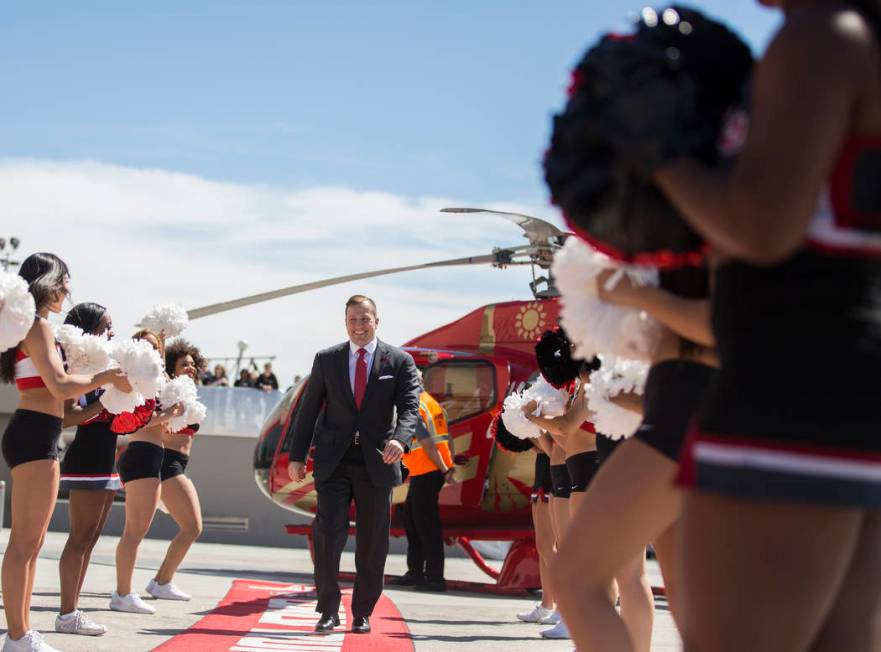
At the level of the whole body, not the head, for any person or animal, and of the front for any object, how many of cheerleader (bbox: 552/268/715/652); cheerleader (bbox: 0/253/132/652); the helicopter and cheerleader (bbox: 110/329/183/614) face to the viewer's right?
2

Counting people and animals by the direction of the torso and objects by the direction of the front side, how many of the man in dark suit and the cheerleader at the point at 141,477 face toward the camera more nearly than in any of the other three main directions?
1

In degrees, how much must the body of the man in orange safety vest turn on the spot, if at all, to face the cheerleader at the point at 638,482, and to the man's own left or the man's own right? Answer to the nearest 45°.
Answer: approximately 90° to the man's own left

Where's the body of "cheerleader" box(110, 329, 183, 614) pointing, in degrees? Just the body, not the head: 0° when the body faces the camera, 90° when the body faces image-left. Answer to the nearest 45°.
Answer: approximately 270°

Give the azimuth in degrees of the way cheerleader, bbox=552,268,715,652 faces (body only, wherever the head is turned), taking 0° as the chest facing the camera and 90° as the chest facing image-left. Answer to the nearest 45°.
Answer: approximately 90°

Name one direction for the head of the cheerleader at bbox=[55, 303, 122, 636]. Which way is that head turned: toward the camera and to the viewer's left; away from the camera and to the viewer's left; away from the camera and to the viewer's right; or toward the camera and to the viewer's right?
away from the camera and to the viewer's right

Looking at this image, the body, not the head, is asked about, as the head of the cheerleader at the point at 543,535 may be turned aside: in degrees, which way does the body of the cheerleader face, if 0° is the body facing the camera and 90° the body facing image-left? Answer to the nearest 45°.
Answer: approximately 90°

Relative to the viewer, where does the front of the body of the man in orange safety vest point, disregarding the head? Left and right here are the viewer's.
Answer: facing to the left of the viewer

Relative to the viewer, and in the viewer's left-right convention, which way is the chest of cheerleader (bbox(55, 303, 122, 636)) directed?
facing to the right of the viewer

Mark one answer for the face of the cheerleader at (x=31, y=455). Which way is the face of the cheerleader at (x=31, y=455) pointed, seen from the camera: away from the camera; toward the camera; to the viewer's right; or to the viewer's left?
to the viewer's right

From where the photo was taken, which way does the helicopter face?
to the viewer's left
